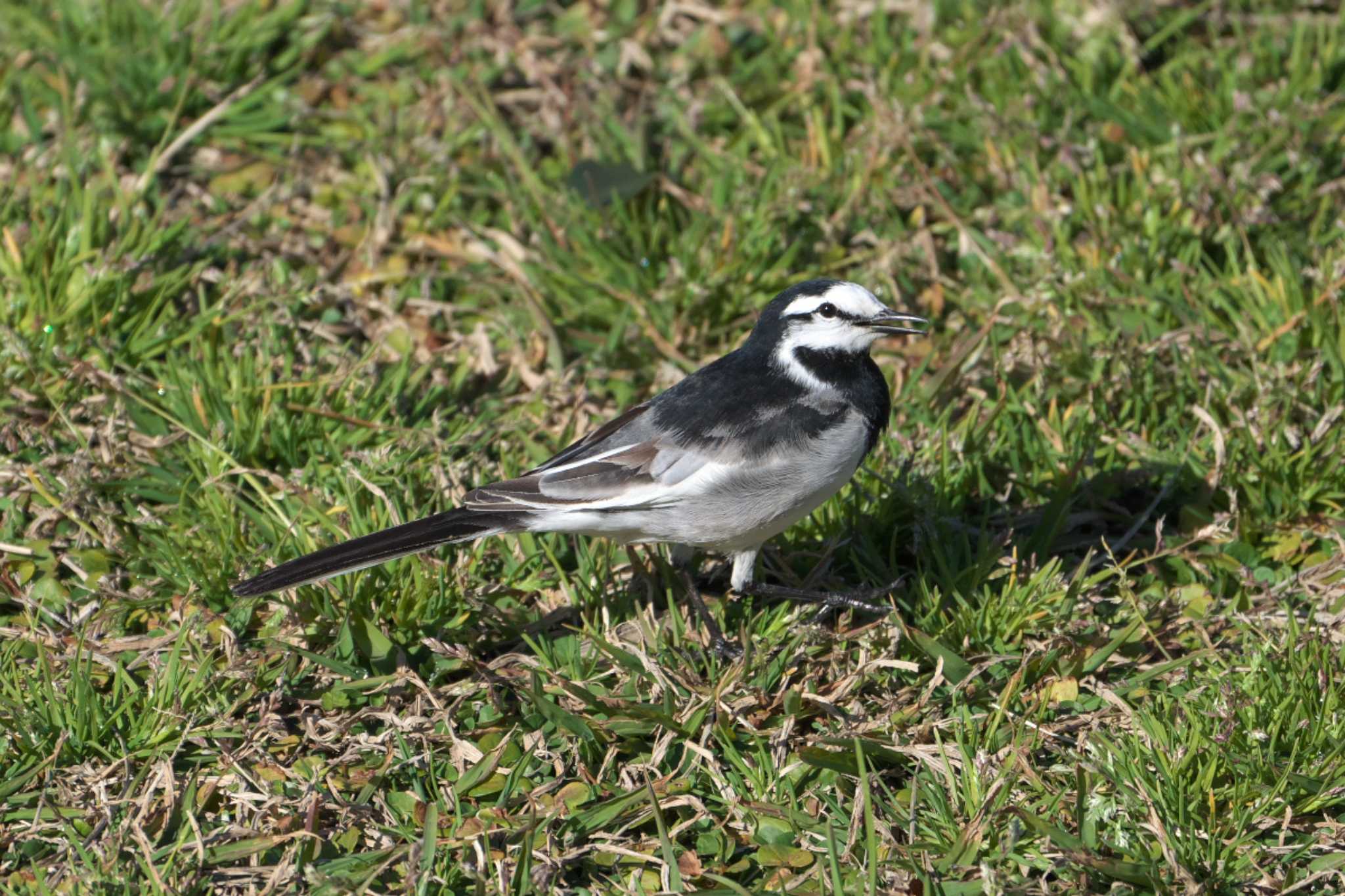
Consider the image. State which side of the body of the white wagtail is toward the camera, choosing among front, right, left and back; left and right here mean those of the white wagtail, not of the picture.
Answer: right
